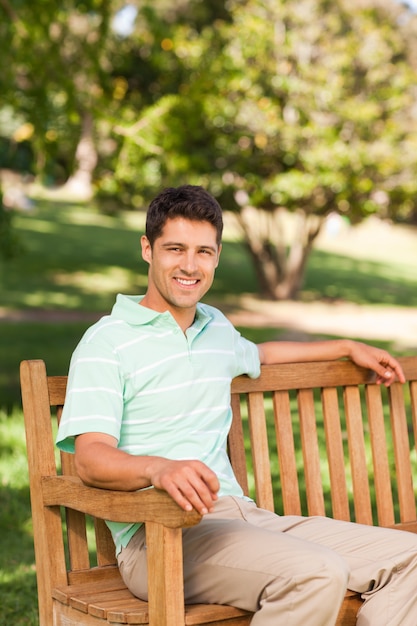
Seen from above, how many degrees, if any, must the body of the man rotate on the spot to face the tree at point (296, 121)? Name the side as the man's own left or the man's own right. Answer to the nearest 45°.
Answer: approximately 135° to the man's own left

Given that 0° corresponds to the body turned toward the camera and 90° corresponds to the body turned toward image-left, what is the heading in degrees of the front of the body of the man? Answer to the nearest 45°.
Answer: approximately 315°
